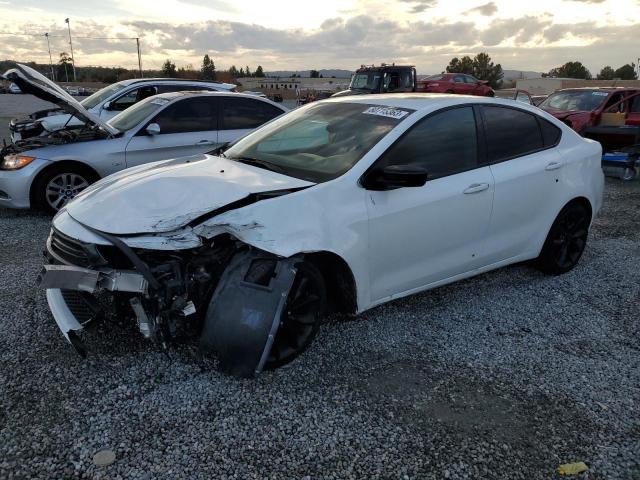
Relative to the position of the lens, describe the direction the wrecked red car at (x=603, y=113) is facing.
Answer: facing the viewer and to the left of the viewer

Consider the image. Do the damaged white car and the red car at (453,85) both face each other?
no

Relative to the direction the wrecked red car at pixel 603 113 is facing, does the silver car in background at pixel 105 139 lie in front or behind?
in front

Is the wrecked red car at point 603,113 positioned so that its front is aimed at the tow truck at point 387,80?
no

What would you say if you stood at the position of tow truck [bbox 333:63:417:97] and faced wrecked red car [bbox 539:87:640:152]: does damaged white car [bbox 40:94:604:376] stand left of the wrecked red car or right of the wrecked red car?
right

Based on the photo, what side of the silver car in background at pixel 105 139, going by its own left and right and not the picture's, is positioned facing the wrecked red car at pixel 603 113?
back

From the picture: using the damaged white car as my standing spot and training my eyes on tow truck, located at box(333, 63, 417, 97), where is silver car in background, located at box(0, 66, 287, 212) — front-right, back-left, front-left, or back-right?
front-left

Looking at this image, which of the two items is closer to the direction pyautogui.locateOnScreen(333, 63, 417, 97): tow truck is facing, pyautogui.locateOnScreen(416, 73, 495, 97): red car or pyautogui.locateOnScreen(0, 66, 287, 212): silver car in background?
the silver car in background

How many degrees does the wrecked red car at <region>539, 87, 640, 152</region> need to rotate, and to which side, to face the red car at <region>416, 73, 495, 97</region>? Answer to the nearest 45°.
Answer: approximately 90° to its right

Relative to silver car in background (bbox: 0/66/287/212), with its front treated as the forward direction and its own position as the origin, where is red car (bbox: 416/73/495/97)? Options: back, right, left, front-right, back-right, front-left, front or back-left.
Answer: back-right

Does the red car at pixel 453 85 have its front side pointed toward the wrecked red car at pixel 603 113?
no

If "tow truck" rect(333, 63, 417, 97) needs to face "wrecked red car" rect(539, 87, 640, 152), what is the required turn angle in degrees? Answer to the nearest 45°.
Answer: approximately 90° to its left

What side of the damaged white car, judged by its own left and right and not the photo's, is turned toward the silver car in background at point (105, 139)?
right

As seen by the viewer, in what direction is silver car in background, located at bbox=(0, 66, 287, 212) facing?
to the viewer's left
